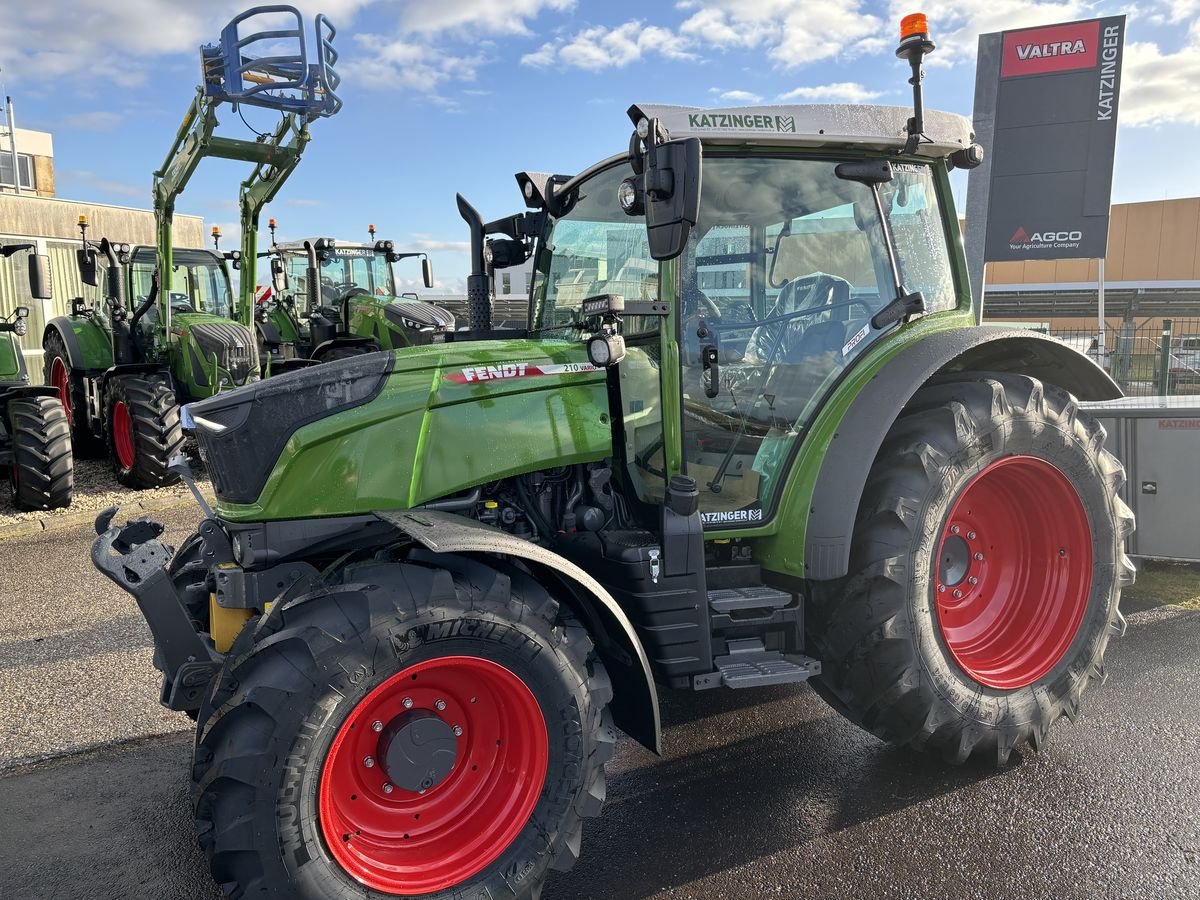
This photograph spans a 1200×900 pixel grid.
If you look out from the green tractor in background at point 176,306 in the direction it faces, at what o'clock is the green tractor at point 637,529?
The green tractor is roughly at 1 o'clock from the green tractor in background.

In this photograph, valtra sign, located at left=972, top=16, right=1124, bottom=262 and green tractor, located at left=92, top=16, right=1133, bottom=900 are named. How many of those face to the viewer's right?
0

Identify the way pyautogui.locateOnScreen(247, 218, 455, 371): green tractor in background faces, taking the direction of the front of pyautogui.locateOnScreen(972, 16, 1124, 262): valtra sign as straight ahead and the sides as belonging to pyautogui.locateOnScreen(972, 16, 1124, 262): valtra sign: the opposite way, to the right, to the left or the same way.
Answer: to the left

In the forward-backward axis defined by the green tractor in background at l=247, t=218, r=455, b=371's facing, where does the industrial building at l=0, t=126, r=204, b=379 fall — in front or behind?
behind

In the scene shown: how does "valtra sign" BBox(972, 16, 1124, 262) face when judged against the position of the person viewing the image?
facing the viewer

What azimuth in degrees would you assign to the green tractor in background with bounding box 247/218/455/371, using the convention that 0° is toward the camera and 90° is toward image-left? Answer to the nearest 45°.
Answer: approximately 315°

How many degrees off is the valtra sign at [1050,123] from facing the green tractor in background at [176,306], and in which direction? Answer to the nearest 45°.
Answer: approximately 90° to its right

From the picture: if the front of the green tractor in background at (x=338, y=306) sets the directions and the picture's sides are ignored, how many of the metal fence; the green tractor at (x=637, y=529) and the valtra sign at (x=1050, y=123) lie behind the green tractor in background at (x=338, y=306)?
0

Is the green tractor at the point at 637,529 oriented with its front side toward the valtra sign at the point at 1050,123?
no

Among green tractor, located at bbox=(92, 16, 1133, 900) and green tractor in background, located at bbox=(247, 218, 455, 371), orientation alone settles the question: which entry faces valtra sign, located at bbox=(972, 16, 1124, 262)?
the green tractor in background

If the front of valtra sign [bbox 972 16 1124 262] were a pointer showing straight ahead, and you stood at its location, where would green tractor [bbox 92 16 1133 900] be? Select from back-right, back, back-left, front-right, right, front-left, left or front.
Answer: front

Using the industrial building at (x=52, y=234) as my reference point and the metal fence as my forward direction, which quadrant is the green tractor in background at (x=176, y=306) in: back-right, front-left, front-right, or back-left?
front-right

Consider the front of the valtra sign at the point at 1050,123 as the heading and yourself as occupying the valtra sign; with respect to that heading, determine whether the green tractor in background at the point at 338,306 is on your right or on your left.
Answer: on your right

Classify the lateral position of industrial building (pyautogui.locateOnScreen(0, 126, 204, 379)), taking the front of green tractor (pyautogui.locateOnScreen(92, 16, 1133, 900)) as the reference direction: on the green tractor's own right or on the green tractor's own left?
on the green tractor's own right

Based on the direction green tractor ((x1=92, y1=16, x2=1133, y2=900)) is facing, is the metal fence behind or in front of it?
behind

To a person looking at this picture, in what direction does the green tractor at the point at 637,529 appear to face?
facing the viewer and to the left of the viewer

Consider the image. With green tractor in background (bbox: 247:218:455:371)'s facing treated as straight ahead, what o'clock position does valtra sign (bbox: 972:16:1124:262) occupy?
The valtra sign is roughly at 12 o'clock from the green tractor in background.

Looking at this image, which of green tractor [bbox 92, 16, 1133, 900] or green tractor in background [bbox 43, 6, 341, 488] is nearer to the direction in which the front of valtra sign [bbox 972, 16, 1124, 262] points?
the green tractor

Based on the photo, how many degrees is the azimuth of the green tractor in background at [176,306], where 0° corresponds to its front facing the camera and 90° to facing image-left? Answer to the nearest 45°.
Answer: approximately 315°

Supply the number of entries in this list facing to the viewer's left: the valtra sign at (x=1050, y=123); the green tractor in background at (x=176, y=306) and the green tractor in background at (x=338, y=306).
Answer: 0
